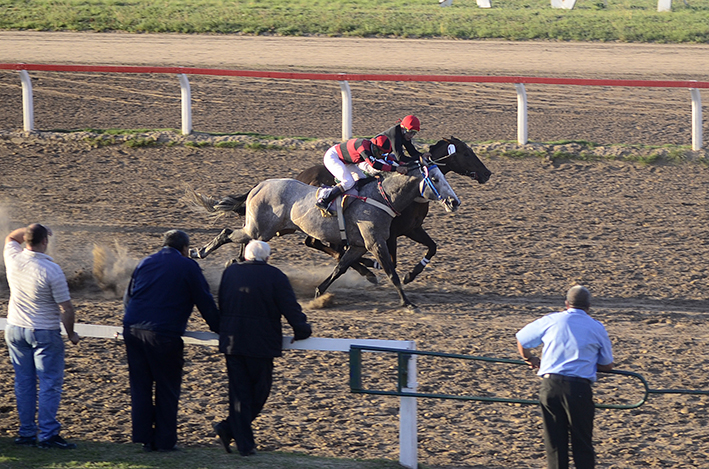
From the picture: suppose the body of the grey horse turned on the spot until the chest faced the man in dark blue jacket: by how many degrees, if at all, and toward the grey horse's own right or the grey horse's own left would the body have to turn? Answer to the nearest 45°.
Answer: approximately 90° to the grey horse's own right

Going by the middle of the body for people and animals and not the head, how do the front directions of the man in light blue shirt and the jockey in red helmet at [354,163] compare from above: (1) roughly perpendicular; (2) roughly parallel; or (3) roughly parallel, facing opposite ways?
roughly perpendicular

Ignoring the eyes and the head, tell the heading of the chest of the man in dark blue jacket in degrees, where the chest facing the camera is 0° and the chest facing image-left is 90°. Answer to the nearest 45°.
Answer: approximately 225°

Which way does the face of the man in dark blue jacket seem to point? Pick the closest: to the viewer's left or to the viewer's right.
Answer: to the viewer's right

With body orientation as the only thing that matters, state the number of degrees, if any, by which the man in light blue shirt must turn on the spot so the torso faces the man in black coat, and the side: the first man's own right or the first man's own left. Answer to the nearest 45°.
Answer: approximately 90° to the first man's own left

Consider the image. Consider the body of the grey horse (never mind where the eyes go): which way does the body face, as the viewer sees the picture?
to the viewer's right

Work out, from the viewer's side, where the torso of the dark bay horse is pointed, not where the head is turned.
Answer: to the viewer's right

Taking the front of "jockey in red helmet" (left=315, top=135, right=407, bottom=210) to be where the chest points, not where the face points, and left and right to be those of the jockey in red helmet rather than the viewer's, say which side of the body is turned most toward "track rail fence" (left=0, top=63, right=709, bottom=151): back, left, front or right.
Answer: left

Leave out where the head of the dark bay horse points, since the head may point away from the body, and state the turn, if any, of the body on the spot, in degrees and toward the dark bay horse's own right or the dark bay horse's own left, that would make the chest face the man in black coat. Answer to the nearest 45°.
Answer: approximately 90° to the dark bay horse's own right

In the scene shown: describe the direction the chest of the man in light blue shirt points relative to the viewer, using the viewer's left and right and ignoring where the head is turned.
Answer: facing away from the viewer

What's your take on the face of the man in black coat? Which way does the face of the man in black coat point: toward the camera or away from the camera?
away from the camera

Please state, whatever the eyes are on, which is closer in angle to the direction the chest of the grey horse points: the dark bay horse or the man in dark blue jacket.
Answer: the dark bay horse
